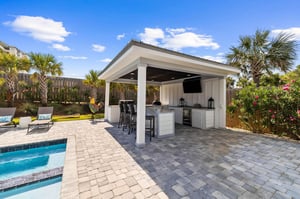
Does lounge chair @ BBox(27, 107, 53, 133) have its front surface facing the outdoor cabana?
no

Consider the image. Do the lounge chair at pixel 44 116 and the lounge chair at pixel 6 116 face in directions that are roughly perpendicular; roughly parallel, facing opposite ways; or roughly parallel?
roughly parallel

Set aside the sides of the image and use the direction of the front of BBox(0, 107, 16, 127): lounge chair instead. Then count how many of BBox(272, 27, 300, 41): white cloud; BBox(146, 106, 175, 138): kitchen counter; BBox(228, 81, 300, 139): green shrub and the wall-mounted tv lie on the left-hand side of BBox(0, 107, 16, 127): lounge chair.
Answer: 4

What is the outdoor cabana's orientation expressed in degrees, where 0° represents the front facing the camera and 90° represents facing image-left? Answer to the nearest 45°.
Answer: approximately 45°

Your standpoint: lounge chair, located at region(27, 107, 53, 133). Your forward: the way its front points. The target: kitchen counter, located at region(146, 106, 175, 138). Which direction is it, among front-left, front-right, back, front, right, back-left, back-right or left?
left

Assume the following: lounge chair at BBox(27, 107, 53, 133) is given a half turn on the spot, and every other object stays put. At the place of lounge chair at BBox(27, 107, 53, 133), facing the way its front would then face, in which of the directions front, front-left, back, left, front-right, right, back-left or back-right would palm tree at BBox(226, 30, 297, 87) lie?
right

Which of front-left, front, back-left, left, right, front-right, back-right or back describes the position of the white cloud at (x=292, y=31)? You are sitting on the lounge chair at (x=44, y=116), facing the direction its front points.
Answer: left

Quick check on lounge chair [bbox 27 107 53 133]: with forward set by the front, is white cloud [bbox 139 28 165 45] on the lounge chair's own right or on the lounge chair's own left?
on the lounge chair's own left

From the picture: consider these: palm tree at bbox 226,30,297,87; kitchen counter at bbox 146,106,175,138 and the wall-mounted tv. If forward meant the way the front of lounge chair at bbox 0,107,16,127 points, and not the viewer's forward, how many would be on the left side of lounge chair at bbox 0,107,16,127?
3

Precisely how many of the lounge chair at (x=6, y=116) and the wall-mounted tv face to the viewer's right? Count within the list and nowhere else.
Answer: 0

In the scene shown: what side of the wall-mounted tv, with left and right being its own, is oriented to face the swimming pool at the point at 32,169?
front

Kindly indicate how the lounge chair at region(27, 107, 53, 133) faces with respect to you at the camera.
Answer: facing the viewer and to the left of the viewer

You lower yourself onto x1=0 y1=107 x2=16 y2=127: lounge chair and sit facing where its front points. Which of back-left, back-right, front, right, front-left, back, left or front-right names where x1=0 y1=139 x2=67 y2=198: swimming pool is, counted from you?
front-left

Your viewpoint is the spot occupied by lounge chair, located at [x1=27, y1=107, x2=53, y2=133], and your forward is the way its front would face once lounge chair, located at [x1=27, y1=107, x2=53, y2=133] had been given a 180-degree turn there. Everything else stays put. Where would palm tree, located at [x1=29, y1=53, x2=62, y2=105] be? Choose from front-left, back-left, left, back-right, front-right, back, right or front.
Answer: front-left
